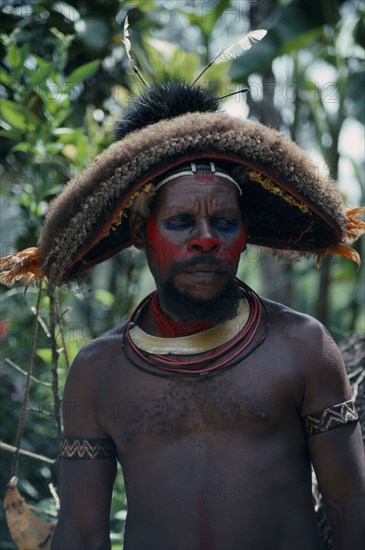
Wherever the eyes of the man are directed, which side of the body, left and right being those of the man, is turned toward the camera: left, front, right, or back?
front
